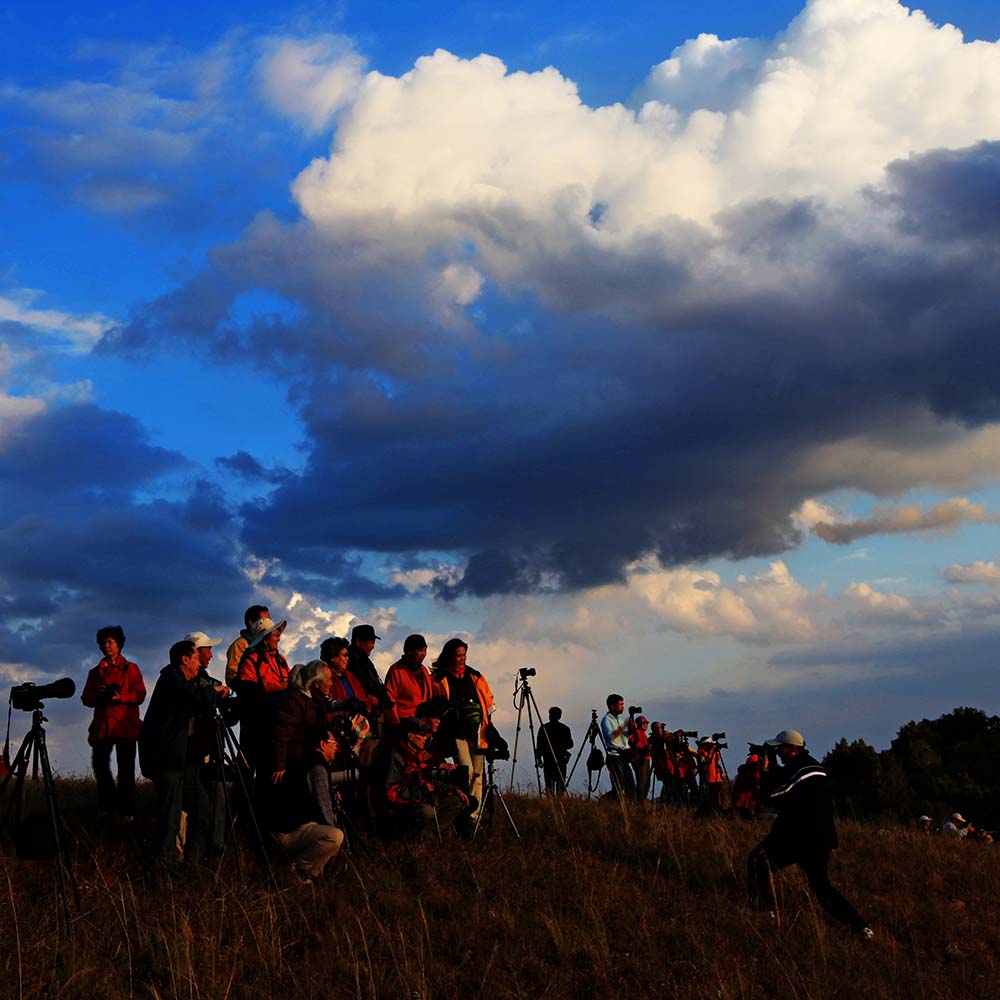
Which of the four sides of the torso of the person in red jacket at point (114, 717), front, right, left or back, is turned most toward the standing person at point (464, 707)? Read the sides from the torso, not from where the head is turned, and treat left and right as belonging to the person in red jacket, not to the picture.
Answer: left

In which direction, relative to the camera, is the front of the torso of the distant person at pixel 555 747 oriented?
away from the camera

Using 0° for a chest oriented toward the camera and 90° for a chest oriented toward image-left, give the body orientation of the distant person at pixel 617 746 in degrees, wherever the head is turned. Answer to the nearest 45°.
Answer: approximately 315°

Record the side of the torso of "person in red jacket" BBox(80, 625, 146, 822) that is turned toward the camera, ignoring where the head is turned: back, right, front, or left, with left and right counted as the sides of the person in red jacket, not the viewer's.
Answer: front

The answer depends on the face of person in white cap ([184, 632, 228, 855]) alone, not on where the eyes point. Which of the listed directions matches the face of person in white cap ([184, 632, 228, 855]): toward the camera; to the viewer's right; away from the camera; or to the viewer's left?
to the viewer's right

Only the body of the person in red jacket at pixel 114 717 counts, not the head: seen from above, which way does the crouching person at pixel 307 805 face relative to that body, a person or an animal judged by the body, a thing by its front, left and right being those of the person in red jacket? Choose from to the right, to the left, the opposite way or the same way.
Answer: to the left

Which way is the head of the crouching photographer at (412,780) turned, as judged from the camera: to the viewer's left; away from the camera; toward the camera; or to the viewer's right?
to the viewer's right

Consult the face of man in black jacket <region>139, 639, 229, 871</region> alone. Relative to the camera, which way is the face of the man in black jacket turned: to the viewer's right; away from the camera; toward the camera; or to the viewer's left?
to the viewer's right

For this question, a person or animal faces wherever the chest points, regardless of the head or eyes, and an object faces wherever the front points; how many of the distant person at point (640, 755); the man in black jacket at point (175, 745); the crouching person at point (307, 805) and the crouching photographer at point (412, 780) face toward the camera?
0

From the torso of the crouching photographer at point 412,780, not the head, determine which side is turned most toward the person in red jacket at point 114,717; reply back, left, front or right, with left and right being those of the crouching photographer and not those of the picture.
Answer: back

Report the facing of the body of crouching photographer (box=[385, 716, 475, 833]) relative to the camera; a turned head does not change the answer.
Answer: to the viewer's right

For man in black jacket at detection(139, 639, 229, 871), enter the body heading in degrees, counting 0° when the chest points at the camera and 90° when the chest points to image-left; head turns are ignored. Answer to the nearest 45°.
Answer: approximately 270°

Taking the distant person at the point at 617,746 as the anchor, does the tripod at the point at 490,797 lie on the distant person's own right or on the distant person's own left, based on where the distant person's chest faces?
on the distant person's own right

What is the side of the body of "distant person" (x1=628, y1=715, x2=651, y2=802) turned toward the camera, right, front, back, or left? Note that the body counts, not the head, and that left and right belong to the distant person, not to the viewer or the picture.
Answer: right

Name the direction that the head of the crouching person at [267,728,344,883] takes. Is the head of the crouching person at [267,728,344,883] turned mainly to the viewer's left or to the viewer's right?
to the viewer's right

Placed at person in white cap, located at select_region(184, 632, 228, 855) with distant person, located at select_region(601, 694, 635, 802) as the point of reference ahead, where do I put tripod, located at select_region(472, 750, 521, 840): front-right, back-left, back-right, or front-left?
front-right

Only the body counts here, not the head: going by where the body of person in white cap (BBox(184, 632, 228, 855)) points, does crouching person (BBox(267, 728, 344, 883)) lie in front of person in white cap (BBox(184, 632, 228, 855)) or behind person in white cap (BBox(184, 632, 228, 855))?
in front

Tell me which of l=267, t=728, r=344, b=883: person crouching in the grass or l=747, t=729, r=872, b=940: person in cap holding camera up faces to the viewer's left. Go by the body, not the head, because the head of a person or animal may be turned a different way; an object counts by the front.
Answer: the person in cap holding camera up

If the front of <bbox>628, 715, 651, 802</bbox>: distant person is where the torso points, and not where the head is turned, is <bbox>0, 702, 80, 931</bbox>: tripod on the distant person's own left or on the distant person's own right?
on the distant person's own right

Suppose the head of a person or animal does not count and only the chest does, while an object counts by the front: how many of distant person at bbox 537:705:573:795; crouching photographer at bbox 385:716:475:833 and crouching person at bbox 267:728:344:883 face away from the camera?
1
